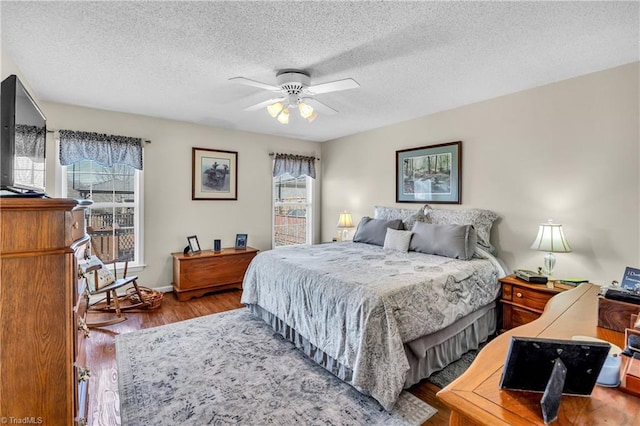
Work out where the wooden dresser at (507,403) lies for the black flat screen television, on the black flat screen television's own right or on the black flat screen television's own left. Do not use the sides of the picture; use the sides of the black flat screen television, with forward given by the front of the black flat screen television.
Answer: on the black flat screen television's own right

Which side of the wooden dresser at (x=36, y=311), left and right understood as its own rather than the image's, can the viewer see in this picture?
right

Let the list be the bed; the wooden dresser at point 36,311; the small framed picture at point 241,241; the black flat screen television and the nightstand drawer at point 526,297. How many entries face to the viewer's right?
2

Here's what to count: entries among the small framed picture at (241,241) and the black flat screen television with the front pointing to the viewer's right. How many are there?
1

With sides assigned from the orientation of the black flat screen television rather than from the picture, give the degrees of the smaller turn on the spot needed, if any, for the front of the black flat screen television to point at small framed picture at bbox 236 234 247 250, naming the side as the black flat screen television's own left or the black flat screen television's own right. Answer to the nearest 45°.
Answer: approximately 45° to the black flat screen television's own left

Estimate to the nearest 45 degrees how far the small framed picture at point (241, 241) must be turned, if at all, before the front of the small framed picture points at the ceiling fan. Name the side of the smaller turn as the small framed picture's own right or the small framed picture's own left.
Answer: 0° — it already faces it

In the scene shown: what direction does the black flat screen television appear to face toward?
to the viewer's right

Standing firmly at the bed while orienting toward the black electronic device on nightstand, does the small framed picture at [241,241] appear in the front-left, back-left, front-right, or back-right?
back-left

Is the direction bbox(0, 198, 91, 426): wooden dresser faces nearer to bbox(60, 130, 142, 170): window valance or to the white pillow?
the white pillow

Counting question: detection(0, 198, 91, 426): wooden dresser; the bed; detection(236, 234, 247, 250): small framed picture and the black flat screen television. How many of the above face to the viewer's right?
2
